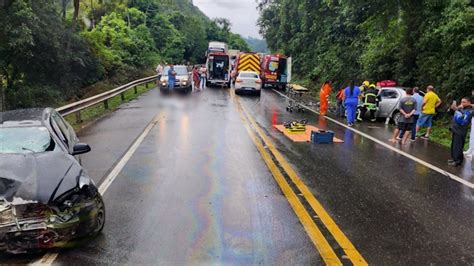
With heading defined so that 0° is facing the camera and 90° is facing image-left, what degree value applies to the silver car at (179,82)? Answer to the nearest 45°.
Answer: approximately 0°

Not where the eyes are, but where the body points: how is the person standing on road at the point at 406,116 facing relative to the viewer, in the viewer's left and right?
facing away from the viewer

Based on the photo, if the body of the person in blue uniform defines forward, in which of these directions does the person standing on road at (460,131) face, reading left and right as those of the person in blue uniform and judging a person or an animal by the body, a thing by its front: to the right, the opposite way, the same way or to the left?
to the left

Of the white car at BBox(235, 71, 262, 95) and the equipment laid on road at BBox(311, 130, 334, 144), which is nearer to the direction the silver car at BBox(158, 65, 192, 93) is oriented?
the equipment laid on road

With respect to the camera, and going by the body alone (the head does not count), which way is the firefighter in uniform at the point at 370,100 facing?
away from the camera

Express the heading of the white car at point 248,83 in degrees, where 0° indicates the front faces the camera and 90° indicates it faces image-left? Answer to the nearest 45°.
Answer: approximately 180°

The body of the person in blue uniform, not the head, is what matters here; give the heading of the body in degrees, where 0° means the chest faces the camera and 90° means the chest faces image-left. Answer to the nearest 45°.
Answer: approximately 180°

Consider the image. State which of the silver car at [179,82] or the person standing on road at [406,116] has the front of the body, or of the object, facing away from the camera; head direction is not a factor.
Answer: the person standing on road

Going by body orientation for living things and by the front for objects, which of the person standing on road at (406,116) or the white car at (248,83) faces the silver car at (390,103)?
the person standing on road

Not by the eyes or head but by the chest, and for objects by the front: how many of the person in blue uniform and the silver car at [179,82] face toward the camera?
1
